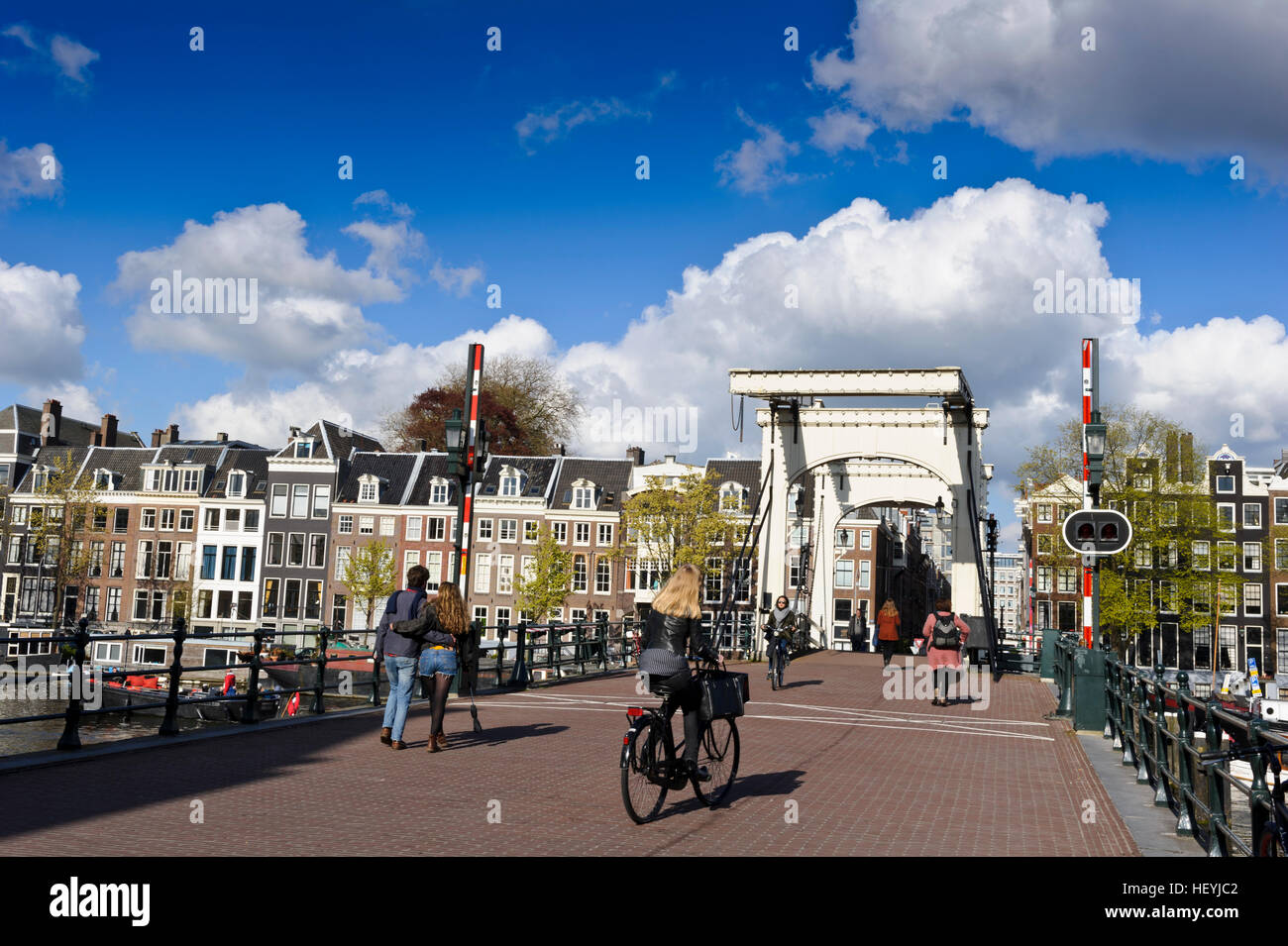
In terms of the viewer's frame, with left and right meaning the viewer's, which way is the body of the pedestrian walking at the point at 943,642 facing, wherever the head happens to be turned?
facing away from the viewer

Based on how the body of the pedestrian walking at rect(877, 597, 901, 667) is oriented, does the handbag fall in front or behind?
behind

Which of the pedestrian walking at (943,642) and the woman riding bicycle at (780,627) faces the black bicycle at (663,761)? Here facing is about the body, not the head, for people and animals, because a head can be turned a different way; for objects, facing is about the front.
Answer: the woman riding bicycle

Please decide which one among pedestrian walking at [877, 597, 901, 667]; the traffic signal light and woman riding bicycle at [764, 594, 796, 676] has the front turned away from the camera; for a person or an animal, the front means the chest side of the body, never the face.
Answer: the pedestrian walking

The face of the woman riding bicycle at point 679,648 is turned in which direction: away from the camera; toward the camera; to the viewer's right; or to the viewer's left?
away from the camera

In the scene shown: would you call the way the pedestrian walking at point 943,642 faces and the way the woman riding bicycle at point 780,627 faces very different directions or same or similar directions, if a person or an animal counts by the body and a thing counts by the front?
very different directions

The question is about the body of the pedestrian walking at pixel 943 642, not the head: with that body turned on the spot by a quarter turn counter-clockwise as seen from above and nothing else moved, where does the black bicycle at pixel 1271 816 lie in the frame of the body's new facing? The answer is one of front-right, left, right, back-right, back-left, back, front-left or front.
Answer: left

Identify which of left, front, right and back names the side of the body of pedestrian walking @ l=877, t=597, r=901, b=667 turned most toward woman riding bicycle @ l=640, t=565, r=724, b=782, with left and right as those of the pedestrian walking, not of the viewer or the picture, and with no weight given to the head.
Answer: back

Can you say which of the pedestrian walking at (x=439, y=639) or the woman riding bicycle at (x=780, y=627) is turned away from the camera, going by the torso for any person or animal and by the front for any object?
the pedestrian walking

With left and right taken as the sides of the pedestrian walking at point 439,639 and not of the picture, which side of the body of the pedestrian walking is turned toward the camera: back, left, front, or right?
back

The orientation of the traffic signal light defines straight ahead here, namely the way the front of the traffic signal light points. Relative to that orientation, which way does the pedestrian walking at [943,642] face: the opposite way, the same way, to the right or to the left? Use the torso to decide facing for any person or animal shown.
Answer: the opposite way

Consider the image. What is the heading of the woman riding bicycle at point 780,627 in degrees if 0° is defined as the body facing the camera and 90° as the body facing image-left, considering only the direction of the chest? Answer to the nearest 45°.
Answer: approximately 0°

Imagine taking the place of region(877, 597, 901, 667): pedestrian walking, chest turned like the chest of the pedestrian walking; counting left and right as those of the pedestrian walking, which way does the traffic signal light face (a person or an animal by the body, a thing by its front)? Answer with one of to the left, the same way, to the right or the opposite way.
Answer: the opposite way
